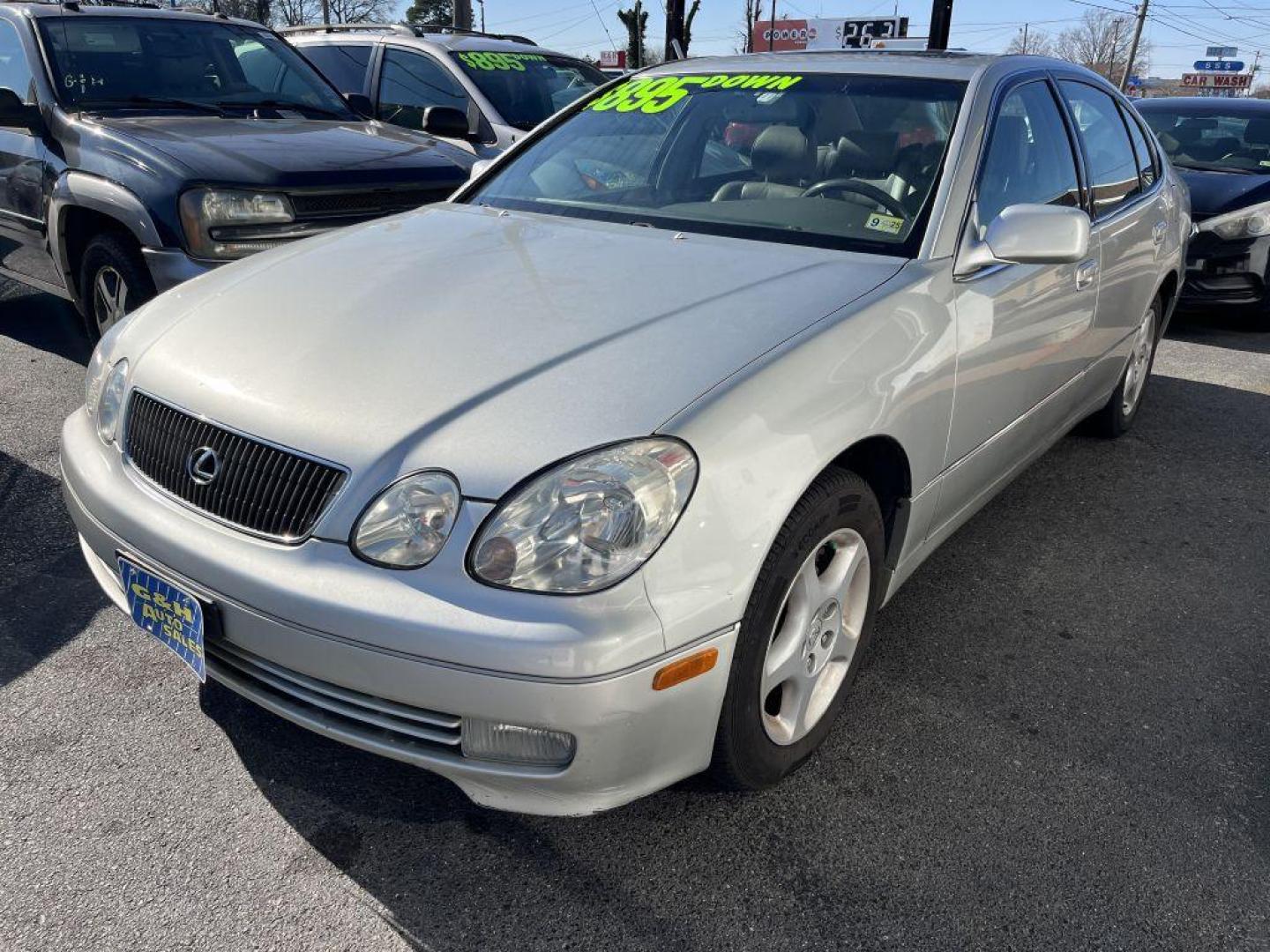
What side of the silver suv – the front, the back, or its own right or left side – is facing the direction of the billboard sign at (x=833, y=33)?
left

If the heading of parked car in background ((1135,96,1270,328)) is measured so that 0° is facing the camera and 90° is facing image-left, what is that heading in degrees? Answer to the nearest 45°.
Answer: approximately 45°

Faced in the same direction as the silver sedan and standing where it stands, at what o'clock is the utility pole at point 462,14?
The utility pole is roughly at 4 o'clock from the silver sedan.

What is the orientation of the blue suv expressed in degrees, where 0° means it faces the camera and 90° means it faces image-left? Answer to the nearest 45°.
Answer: approximately 315°

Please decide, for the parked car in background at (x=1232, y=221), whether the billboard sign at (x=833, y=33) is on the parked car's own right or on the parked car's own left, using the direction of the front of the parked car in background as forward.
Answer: on the parked car's own right

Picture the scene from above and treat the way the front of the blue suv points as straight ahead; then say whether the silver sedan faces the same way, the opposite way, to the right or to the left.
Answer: to the right

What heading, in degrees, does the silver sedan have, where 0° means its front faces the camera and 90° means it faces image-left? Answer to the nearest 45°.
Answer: approximately 45°
